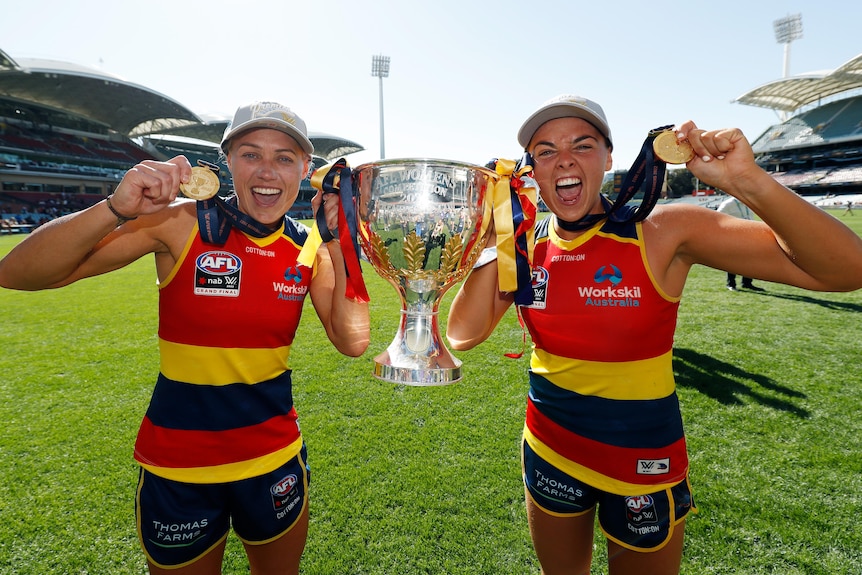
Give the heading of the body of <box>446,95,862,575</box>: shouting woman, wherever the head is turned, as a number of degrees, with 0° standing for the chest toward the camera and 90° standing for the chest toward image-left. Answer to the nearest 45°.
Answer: approximately 0°

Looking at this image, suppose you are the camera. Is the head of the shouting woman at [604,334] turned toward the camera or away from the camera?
toward the camera

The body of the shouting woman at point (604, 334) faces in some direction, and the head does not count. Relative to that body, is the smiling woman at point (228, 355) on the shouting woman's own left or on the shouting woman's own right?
on the shouting woman's own right
